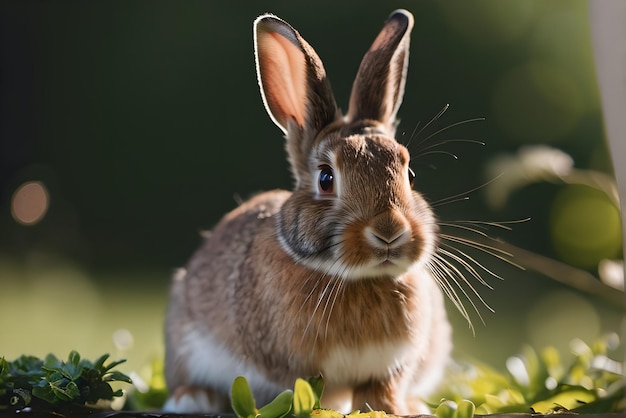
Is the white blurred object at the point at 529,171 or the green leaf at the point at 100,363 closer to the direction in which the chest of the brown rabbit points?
the white blurred object

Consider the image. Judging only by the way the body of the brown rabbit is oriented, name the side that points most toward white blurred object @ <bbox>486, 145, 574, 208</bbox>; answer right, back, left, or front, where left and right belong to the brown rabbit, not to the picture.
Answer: left

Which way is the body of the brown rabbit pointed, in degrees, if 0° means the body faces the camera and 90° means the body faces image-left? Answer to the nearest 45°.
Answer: approximately 315°

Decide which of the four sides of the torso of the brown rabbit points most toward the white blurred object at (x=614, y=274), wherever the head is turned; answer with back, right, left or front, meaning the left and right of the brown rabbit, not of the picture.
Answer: left

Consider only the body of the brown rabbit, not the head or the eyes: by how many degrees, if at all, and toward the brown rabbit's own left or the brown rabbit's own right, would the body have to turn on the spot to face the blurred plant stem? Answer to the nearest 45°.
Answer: approximately 90° to the brown rabbit's own left
